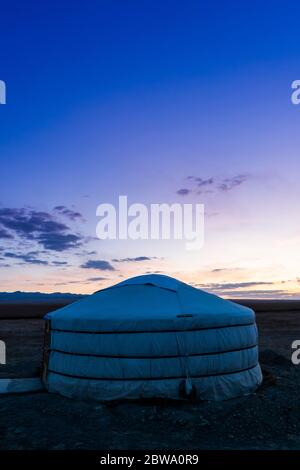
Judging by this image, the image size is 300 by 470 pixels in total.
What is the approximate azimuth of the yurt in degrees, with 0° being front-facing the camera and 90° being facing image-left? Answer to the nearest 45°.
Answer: approximately 90°
